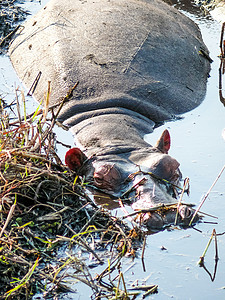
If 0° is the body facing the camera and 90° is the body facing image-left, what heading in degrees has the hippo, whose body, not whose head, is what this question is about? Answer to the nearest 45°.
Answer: approximately 0°
